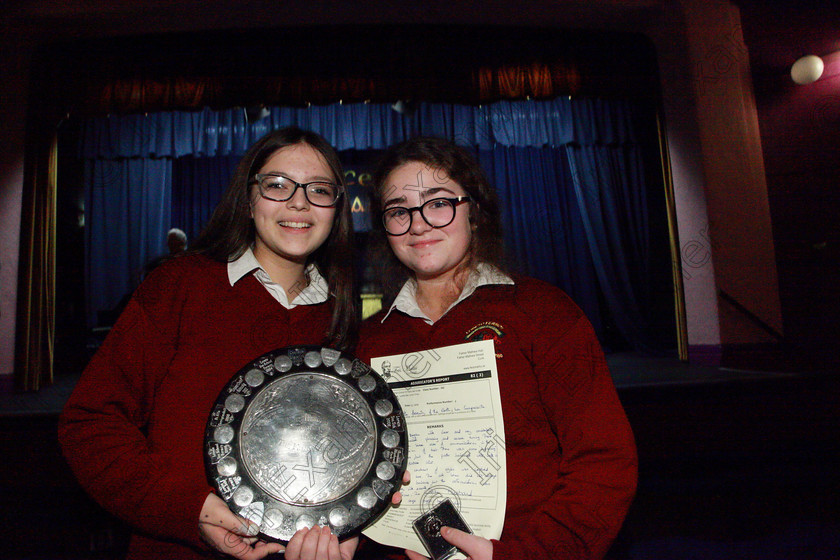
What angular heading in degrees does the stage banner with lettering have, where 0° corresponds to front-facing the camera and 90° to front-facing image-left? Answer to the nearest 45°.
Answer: approximately 0°

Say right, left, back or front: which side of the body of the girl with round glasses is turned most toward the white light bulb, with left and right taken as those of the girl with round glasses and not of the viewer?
back

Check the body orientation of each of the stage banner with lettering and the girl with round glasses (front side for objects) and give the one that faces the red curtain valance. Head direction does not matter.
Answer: the stage banner with lettering

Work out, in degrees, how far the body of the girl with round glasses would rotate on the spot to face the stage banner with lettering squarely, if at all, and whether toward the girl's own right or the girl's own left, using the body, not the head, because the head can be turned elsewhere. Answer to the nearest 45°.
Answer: approximately 135° to the girl's own right

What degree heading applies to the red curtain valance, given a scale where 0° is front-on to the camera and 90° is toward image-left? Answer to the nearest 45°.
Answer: approximately 0°
